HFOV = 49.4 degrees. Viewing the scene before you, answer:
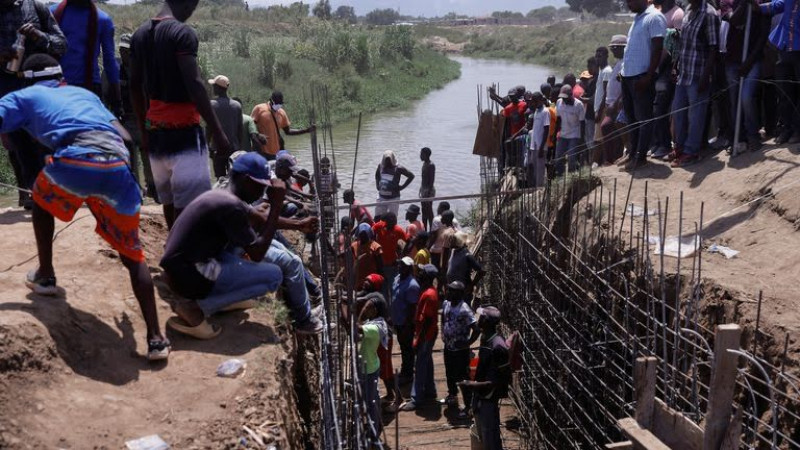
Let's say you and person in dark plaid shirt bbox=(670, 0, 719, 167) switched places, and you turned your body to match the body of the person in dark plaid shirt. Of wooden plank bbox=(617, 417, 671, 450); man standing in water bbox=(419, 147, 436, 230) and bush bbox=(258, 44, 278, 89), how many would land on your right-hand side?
2

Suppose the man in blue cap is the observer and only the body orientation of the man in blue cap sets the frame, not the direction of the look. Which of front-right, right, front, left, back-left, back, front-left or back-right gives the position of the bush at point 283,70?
left

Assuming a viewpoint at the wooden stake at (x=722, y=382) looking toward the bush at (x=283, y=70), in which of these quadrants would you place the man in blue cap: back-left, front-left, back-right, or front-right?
front-left

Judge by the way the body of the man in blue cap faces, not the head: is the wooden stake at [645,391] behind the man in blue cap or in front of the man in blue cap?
in front

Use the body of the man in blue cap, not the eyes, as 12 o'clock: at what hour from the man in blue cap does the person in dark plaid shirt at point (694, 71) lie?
The person in dark plaid shirt is roughly at 11 o'clock from the man in blue cap.

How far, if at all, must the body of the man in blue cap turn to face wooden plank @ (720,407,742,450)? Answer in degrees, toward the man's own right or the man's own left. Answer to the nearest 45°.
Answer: approximately 45° to the man's own right

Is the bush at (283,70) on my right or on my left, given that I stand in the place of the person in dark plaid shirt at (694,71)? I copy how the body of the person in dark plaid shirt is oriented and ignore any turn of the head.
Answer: on my right

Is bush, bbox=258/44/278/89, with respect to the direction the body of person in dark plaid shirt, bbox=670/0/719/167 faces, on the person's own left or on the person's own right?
on the person's own right

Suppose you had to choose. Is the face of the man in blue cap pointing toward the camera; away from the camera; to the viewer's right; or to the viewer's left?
to the viewer's right

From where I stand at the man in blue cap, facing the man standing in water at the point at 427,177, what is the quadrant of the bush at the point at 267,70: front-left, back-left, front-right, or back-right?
front-left

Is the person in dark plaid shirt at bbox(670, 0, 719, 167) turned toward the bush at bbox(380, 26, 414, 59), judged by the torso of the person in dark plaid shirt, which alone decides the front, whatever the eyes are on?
no

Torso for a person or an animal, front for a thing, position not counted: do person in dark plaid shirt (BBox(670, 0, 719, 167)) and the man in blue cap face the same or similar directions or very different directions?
very different directions

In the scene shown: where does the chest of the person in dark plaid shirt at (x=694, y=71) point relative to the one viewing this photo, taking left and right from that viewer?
facing the viewer and to the left of the viewer

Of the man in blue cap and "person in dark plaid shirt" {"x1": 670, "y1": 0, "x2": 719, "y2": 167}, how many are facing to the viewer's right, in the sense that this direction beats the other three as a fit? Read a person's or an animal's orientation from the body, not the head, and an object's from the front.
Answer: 1

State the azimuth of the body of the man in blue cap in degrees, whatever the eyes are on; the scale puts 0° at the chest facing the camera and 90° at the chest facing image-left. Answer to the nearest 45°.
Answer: approximately 270°

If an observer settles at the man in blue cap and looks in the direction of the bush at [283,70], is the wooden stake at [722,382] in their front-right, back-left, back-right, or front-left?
back-right

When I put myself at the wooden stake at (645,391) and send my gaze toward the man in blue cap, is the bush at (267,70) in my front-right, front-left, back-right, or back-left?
front-right
